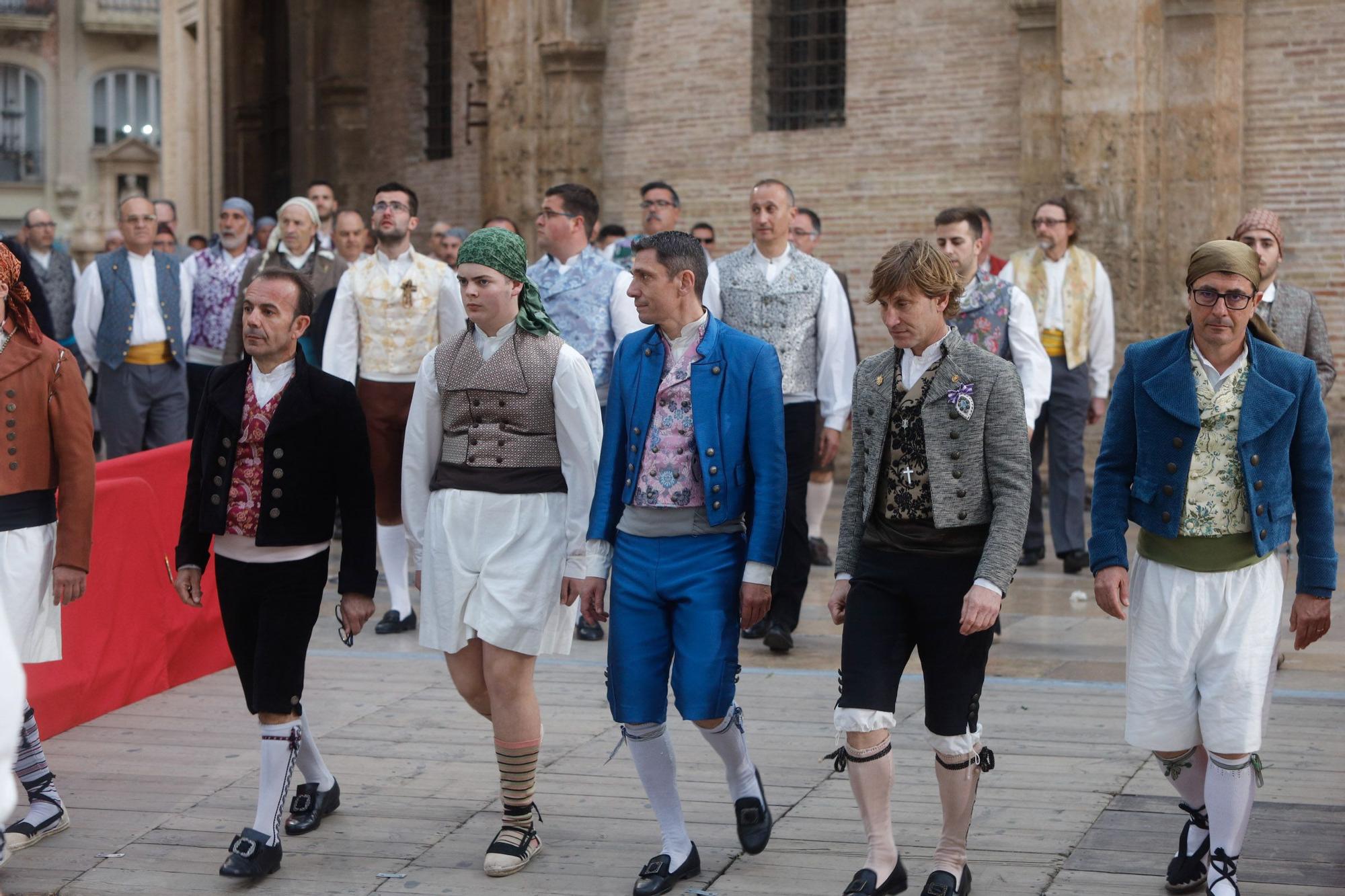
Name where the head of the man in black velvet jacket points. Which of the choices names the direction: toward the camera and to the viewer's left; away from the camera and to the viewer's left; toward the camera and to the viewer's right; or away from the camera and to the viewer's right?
toward the camera and to the viewer's left

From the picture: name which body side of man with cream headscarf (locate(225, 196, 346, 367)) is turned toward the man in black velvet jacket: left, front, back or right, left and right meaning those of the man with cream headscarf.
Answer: front

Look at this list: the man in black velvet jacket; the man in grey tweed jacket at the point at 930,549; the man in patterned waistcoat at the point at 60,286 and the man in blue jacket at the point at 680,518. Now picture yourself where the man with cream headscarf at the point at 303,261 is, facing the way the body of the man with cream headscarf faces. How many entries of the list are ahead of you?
3

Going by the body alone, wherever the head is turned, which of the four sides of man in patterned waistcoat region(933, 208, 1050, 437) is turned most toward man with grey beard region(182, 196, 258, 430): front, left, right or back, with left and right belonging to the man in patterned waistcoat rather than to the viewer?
right

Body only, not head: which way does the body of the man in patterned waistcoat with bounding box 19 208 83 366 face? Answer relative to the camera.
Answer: toward the camera

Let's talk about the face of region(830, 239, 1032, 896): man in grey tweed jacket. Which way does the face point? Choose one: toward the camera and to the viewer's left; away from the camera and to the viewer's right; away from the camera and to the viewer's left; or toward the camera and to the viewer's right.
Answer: toward the camera and to the viewer's left

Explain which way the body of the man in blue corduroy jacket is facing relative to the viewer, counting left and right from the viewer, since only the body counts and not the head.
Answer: facing the viewer

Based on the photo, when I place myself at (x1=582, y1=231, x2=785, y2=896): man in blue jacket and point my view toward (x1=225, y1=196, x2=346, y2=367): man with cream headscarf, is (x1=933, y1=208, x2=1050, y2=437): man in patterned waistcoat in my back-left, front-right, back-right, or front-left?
front-right

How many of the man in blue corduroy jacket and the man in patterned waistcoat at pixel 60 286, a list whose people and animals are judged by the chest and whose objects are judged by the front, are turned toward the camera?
2

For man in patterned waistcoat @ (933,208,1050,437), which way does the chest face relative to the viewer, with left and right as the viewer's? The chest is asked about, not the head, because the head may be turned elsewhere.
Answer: facing the viewer and to the left of the viewer

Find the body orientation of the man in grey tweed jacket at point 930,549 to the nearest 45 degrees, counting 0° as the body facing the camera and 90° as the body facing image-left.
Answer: approximately 45°

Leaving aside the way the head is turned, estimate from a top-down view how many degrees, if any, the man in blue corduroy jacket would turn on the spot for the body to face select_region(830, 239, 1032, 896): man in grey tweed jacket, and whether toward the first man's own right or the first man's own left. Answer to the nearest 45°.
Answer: approximately 90° to the first man's own right

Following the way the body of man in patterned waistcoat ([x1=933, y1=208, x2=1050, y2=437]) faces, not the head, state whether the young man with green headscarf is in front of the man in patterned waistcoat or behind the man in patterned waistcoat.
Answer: in front

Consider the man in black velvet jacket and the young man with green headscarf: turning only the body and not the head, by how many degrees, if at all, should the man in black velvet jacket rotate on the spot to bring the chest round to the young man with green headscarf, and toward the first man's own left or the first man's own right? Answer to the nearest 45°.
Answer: approximately 135° to the first man's own left

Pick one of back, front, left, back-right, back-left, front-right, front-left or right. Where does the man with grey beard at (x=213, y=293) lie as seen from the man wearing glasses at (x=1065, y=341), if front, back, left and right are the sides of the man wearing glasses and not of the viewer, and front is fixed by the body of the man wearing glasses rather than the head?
front-right
